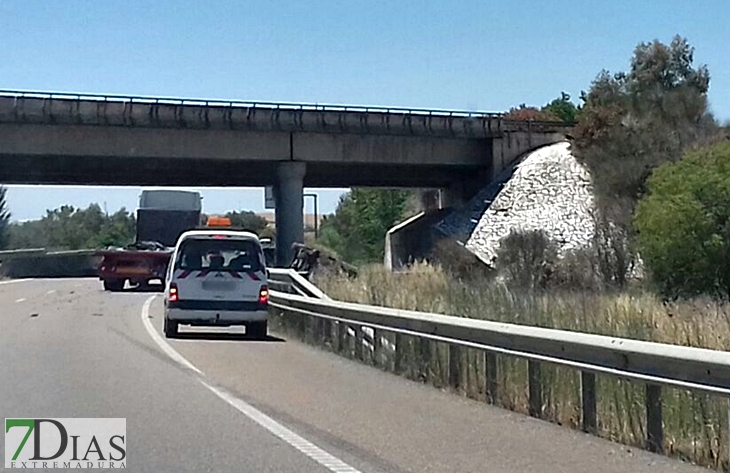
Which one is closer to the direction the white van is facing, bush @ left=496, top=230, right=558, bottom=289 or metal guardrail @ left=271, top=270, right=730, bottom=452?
the bush

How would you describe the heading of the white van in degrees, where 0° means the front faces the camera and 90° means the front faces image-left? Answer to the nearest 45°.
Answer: approximately 180°

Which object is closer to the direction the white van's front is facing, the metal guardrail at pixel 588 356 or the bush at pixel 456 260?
the bush

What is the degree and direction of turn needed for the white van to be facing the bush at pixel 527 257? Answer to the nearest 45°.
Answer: approximately 45° to its right

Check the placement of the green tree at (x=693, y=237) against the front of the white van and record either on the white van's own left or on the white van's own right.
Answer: on the white van's own right

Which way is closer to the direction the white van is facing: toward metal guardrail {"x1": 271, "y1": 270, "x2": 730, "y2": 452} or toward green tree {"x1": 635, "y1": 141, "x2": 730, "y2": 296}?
the green tree
